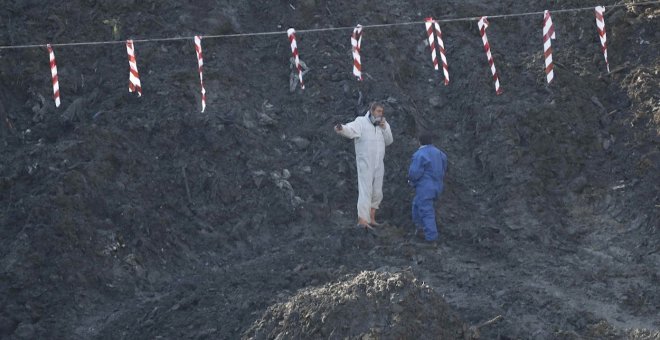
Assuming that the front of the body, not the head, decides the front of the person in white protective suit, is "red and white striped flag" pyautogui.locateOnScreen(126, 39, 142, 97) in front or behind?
behind

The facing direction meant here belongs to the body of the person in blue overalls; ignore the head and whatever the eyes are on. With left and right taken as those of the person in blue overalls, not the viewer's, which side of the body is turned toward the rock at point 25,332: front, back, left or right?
left

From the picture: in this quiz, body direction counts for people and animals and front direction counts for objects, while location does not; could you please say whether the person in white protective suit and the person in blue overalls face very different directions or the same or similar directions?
very different directions

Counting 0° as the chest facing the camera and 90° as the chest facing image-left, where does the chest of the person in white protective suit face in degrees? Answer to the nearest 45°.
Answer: approximately 315°

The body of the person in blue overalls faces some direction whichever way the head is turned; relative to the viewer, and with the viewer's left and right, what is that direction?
facing away from the viewer and to the left of the viewer
